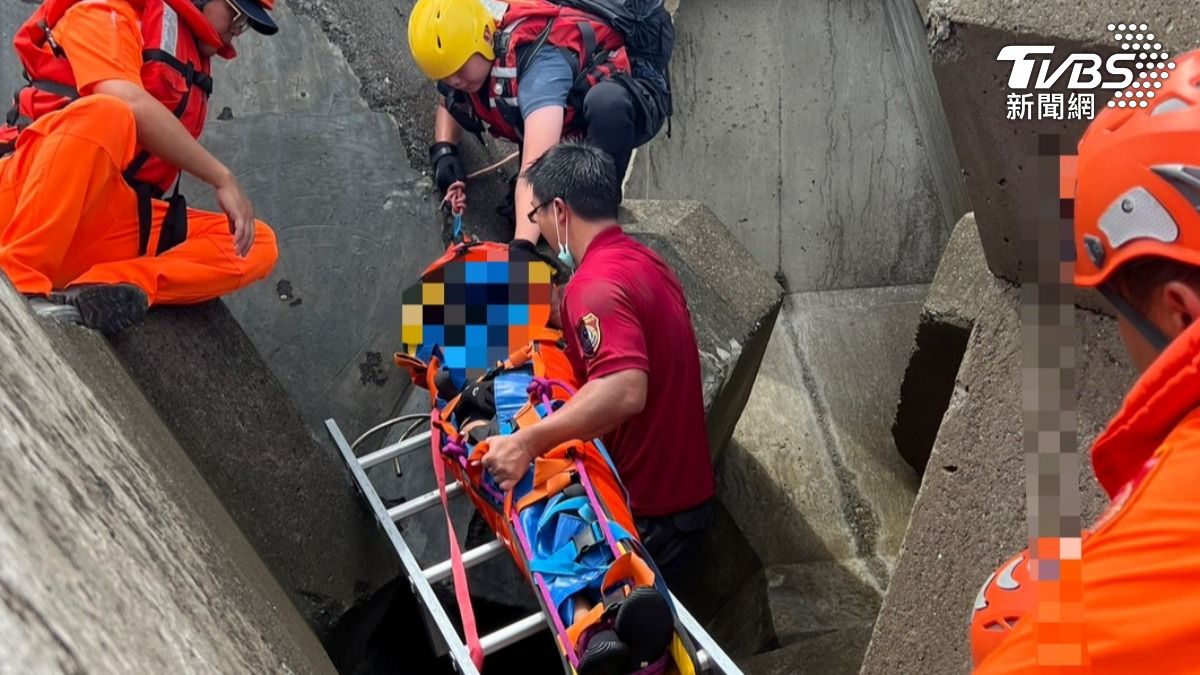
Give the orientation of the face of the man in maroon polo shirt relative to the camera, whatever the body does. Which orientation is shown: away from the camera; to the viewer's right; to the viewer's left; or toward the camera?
to the viewer's left

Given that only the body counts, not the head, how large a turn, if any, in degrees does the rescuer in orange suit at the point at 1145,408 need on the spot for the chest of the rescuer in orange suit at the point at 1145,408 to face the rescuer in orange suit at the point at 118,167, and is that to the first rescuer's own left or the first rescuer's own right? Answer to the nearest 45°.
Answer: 0° — they already face them

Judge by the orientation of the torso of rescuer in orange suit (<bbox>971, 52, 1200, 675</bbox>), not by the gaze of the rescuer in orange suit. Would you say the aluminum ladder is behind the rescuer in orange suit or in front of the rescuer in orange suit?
in front

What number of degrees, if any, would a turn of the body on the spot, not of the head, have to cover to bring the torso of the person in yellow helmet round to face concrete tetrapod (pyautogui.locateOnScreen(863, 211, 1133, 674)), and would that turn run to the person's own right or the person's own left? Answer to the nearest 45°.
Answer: approximately 45° to the person's own left

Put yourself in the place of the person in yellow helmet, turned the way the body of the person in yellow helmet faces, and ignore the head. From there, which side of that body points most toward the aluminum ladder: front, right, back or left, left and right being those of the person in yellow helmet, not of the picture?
front

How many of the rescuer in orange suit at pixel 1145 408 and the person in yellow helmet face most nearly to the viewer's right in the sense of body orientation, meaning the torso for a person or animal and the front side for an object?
0

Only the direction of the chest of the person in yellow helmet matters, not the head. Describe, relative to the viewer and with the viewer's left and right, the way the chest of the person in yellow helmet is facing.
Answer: facing the viewer and to the left of the viewer

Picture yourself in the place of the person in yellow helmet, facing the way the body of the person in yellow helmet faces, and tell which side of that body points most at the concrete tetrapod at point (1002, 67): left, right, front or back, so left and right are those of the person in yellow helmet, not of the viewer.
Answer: left

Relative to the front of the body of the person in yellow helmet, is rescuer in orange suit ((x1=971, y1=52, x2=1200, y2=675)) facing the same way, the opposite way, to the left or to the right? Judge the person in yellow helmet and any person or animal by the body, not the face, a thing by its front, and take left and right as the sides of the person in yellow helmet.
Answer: to the right

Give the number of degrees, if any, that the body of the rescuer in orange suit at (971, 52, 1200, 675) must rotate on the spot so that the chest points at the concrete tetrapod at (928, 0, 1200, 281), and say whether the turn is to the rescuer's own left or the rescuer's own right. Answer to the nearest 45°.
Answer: approximately 45° to the rescuer's own right

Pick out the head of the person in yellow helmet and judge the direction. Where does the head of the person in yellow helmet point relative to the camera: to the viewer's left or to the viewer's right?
to the viewer's left

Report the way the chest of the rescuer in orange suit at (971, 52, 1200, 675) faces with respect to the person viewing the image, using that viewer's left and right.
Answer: facing away from the viewer and to the left of the viewer
